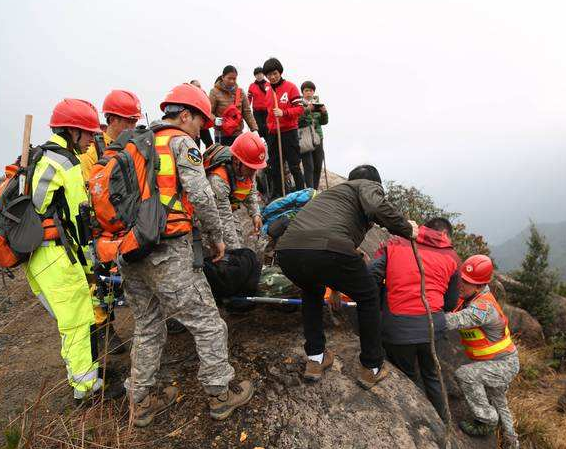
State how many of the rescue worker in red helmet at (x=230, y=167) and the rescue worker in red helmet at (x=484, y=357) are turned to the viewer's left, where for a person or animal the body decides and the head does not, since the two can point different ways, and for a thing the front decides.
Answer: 1

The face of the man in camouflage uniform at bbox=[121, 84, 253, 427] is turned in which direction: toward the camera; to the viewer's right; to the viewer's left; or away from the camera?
to the viewer's right

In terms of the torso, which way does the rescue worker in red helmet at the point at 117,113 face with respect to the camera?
to the viewer's right

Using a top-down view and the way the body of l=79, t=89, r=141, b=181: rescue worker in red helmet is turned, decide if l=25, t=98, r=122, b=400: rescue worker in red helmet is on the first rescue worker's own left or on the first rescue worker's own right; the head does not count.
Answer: on the first rescue worker's own right

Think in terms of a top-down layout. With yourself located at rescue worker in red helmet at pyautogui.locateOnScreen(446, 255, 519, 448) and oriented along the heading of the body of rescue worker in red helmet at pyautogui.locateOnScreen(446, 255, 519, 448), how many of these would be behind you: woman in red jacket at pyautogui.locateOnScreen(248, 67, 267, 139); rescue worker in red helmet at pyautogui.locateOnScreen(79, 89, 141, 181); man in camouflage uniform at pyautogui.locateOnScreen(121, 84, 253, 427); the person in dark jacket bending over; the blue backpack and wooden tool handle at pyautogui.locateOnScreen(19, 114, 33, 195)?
0

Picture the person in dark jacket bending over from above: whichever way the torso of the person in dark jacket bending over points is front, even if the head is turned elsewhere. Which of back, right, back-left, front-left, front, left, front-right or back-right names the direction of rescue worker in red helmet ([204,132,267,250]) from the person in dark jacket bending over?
left

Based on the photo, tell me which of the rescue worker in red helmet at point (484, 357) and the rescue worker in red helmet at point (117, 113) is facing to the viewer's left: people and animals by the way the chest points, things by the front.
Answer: the rescue worker in red helmet at point (484, 357)

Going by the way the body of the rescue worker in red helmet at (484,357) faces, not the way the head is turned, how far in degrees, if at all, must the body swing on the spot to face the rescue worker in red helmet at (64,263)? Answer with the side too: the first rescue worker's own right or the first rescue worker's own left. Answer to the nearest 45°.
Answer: approximately 45° to the first rescue worker's own left

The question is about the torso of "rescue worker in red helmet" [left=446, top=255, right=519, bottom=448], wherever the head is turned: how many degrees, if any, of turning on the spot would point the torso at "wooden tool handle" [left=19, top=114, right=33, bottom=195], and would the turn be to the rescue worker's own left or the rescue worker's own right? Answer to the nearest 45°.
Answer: approximately 45° to the rescue worker's own left

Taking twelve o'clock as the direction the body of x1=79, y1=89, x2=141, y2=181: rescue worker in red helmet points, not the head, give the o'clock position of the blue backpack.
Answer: The blue backpack is roughly at 12 o'clock from the rescue worker in red helmet.

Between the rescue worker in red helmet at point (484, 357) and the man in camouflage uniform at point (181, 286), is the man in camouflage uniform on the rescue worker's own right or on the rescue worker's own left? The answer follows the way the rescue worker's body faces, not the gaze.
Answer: on the rescue worker's own left

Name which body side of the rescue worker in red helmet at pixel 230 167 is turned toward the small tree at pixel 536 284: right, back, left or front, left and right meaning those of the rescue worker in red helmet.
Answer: left

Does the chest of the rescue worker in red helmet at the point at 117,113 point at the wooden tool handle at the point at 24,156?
no

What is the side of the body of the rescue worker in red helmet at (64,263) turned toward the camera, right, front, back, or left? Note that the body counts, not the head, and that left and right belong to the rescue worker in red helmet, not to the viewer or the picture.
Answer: right

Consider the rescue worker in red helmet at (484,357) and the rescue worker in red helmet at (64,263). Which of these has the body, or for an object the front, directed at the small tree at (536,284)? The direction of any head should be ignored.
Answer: the rescue worker in red helmet at (64,263)

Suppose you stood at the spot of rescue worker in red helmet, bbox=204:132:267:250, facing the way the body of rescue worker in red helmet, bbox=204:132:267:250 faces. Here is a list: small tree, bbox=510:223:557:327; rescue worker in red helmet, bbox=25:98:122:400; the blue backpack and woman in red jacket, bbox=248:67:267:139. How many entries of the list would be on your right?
1

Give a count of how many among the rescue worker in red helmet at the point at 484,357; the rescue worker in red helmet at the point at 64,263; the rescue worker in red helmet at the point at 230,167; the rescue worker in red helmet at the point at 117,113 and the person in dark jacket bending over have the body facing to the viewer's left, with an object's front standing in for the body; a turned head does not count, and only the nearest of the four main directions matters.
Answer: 1

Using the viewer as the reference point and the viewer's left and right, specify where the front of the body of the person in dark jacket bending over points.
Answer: facing away from the viewer and to the right of the viewer

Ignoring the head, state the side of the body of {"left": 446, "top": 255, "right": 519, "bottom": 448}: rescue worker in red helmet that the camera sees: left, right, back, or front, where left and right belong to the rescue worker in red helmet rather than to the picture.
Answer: left
